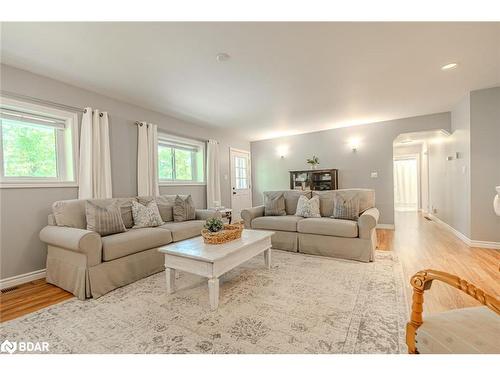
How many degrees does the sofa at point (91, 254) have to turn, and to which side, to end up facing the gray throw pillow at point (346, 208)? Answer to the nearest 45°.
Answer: approximately 45° to its left

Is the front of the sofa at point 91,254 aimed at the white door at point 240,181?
no

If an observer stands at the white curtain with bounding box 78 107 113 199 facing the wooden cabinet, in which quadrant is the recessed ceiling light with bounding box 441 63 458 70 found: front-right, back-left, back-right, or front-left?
front-right

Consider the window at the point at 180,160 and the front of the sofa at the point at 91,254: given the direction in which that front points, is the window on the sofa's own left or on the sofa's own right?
on the sofa's own left

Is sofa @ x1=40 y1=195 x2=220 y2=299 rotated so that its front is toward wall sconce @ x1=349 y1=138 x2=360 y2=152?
no

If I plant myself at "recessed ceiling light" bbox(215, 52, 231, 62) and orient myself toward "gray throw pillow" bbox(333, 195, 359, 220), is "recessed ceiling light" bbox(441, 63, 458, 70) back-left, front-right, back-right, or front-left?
front-right

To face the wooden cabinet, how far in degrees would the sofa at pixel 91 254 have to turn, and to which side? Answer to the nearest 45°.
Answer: approximately 45° to its left

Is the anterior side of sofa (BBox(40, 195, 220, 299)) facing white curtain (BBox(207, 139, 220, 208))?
no

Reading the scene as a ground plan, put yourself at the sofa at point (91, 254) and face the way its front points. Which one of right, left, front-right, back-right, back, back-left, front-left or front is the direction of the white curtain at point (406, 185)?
front-left

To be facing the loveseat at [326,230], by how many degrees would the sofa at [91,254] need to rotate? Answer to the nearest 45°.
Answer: approximately 45° to its left

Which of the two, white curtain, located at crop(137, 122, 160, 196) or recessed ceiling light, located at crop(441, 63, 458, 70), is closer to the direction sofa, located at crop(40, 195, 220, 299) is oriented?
the recessed ceiling light
